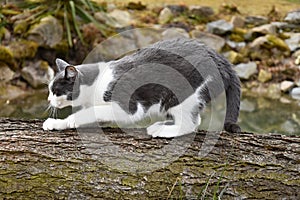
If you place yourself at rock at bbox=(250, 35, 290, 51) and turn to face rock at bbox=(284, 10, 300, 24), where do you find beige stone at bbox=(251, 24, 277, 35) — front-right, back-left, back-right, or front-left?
front-left

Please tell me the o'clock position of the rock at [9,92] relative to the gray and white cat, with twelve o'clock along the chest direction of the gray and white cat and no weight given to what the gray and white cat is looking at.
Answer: The rock is roughly at 2 o'clock from the gray and white cat.

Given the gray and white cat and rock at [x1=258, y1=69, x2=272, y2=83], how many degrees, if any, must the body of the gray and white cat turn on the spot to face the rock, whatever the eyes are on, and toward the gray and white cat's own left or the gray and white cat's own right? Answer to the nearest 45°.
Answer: approximately 90° to the gray and white cat's own right

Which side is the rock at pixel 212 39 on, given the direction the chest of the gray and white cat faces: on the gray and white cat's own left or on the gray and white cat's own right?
on the gray and white cat's own right

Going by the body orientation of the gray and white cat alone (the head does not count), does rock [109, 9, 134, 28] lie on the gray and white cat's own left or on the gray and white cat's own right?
on the gray and white cat's own right

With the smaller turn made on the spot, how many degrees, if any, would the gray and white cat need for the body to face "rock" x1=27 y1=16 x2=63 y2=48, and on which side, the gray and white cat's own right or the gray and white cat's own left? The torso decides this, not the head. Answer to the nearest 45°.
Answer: approximately 90° to the gray and white cat's own right

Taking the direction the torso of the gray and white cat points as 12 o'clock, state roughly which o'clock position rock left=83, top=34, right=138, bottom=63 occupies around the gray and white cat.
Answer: The rock is roughly at 3 o'clock from the gray and white cat.

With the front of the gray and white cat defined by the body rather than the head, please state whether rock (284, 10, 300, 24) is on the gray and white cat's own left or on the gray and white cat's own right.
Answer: on the gray and white cat's own right

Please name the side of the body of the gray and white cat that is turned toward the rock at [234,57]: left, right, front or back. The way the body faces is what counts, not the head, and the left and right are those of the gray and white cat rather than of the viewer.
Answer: right

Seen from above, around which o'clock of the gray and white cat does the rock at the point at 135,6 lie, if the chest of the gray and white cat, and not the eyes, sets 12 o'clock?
The rock is roughly at 3 o'clock from the gray and white cat.

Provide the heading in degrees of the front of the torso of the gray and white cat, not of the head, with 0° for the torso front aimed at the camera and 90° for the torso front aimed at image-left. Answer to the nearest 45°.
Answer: approximately 90°

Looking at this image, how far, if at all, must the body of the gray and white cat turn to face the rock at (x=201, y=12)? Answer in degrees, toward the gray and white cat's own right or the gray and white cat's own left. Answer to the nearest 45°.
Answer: approximately 90° to the gray and white cat's own right

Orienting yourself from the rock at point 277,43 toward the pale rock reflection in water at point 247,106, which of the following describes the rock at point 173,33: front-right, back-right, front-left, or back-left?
front-right

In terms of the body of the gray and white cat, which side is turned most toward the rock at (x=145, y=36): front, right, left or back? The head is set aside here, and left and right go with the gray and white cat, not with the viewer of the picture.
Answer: right

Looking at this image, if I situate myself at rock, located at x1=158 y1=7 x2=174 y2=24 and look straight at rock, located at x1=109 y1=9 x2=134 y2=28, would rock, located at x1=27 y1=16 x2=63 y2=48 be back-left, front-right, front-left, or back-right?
front-left
